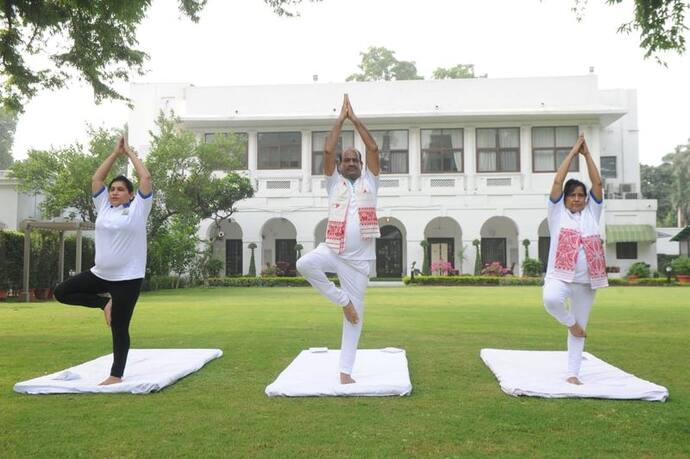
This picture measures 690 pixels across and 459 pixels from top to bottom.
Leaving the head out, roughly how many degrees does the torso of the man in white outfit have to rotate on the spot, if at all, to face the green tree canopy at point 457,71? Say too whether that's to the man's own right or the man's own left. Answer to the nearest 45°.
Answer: approximately 180°

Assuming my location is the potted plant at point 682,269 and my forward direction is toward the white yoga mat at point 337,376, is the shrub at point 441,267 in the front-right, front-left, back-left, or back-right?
front-right

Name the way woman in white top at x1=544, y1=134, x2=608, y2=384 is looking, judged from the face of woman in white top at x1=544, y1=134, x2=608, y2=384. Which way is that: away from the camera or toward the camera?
toward the camera

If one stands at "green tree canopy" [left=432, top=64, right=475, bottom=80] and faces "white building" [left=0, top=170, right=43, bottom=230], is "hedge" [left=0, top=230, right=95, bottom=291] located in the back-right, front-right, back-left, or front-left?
front-left

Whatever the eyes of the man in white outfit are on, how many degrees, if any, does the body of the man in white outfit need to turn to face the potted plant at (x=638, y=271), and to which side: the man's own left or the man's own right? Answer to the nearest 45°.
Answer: approximately 135° to the man's own left

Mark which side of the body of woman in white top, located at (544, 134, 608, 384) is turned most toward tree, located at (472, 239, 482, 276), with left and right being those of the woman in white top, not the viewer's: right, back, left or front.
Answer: back

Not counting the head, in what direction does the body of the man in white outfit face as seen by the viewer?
toward the camera

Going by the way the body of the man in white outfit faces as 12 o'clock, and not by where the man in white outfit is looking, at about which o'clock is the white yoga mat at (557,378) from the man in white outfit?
The white yoga mat is roughly at 9 o'clock from the man in white outfit.

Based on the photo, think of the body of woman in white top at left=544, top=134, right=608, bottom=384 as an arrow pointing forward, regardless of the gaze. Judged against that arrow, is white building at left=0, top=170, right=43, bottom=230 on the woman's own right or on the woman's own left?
on the woman's own right

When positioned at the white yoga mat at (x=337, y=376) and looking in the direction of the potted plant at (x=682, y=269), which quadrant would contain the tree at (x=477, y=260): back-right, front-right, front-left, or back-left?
front-left

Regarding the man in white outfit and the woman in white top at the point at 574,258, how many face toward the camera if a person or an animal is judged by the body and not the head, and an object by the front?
2

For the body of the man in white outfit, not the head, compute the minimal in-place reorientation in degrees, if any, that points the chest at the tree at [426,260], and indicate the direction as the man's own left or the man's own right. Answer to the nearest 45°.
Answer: approximately 180°

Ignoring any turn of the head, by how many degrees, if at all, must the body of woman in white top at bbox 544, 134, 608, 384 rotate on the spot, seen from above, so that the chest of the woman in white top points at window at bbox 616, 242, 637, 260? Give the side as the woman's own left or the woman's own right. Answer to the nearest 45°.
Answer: approximately 180°

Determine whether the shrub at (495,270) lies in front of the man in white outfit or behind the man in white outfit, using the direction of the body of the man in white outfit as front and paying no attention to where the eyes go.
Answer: behind

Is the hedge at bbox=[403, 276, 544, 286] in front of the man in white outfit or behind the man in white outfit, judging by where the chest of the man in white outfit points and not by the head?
behind

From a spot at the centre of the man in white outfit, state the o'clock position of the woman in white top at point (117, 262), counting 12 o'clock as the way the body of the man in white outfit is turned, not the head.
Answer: The woman in white top is roughly at 3 o'clock from the man in white outfit.
